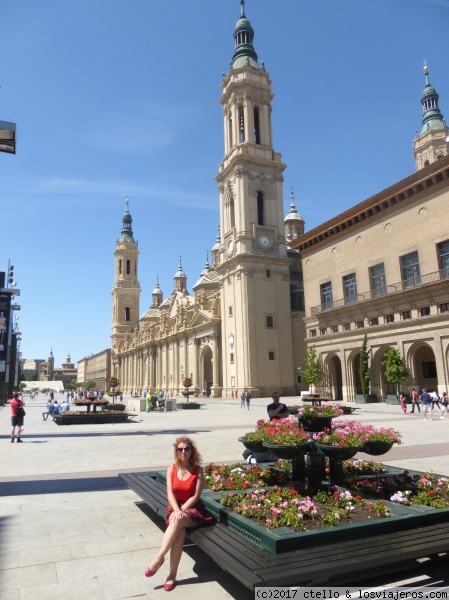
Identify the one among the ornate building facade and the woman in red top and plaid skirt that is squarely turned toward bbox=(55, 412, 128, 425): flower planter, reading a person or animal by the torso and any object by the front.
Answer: the ornate building facade

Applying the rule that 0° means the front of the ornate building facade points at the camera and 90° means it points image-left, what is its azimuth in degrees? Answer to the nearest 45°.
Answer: approximately 45°

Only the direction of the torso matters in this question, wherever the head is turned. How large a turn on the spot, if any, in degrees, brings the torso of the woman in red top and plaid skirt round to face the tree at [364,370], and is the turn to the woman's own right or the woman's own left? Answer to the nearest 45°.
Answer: approximately 180°

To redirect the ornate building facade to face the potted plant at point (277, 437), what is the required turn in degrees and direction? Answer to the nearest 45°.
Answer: approximately 45° to its left

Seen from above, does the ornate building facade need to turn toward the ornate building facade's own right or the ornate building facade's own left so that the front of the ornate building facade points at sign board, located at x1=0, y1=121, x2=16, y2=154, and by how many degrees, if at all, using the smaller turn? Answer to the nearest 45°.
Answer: approximately 45° to the ornate building facade's own left

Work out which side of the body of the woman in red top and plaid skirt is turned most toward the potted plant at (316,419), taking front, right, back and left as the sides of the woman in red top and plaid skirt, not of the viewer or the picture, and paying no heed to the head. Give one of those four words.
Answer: back

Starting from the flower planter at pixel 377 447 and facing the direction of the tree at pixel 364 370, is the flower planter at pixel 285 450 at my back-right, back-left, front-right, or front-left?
back-left

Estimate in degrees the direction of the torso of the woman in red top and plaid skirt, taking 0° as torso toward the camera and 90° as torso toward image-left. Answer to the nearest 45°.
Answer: approximately 45°
